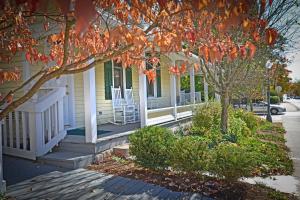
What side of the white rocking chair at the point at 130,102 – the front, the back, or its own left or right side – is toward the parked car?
left

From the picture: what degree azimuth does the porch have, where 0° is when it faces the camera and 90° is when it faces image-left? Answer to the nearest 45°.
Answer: approximately 315°

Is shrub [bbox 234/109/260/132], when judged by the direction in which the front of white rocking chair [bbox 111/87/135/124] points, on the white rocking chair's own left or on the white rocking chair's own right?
on the white rocking chair's own left

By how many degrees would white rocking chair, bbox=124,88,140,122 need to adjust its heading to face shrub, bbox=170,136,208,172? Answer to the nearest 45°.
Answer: approximately 45° to its right

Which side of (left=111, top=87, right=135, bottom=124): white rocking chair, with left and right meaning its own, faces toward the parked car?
left

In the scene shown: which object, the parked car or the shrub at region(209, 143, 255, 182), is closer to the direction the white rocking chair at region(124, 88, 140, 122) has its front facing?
the shrub

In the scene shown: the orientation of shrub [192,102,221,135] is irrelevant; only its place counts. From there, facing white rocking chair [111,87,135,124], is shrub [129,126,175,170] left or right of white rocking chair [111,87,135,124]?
left

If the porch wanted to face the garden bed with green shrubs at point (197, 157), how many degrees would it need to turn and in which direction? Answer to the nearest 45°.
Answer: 0° — it already faces it
